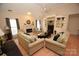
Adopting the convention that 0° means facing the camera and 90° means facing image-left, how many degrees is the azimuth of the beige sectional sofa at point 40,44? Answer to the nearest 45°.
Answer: approximately 180°
